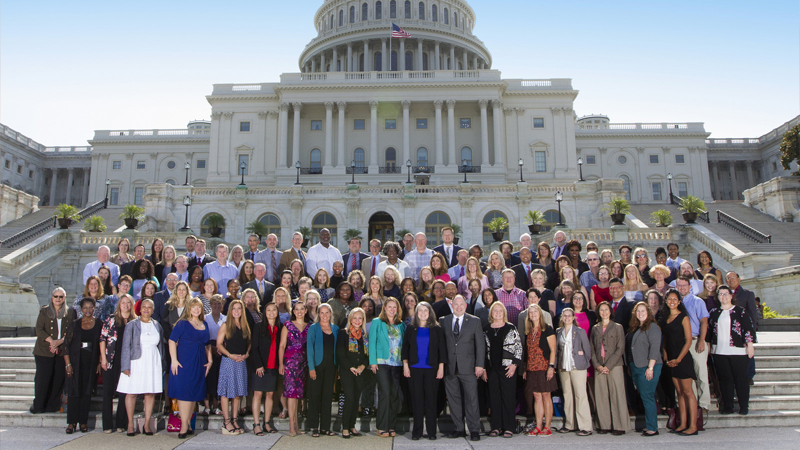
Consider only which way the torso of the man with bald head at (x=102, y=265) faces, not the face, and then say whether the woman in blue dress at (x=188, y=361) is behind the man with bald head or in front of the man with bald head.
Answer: in front

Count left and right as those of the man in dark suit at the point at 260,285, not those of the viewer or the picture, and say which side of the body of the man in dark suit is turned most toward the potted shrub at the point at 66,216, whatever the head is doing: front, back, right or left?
back

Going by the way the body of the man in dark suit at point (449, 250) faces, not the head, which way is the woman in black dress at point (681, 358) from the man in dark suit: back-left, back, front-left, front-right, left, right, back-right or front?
front-left

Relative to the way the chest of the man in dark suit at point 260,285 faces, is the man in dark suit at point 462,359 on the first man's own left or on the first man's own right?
on the first man's own left

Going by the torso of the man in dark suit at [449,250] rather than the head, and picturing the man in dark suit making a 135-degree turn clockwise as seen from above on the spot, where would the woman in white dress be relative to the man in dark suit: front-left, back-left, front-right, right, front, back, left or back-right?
left

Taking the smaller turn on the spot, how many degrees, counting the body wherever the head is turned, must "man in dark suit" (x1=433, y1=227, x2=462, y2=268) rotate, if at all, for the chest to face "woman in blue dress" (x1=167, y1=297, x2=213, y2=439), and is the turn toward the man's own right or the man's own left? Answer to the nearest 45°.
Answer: approximately 45° to the man's own right

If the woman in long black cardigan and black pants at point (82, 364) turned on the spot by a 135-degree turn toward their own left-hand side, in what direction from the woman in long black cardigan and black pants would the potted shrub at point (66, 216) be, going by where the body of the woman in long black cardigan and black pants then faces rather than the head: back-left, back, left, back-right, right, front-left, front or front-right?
front-left

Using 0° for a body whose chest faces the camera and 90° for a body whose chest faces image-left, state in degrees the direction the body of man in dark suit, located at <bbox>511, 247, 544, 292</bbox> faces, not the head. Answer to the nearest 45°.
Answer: approximately 0°

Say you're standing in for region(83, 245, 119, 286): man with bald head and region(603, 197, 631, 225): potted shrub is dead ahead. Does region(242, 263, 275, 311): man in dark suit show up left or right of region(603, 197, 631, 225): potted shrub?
right
